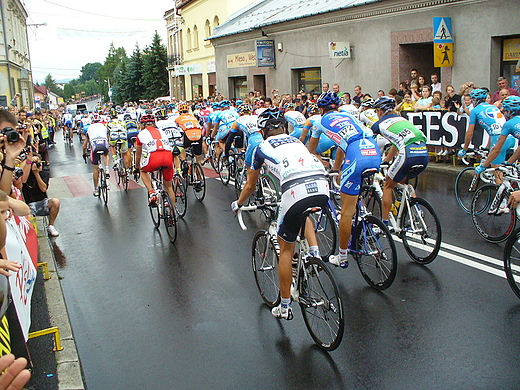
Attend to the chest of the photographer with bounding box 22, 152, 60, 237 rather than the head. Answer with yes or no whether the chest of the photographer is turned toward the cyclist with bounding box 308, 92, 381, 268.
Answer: yes

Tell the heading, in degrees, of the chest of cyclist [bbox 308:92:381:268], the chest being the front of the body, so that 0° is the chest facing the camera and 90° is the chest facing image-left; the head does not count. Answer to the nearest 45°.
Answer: approximately 135°

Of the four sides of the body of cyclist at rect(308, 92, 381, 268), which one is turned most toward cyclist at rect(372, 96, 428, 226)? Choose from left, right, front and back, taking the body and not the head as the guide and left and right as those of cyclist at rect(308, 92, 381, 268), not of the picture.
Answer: right

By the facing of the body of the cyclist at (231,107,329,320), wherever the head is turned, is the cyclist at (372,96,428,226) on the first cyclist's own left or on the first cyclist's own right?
on the first cyclist's own right

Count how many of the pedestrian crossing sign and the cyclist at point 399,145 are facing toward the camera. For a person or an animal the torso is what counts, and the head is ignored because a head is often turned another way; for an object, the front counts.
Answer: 1

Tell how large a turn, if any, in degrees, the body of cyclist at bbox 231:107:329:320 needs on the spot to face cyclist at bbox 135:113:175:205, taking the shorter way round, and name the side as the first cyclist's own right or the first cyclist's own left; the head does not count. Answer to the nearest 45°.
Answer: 0° — they already face them

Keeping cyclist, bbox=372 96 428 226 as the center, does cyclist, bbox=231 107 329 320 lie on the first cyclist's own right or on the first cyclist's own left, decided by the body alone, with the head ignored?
on the first cyclist's own left

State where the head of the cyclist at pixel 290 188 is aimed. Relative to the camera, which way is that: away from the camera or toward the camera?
away from the camera

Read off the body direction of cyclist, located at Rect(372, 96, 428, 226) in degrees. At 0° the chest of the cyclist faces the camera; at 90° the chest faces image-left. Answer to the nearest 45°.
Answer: approximately 135°
